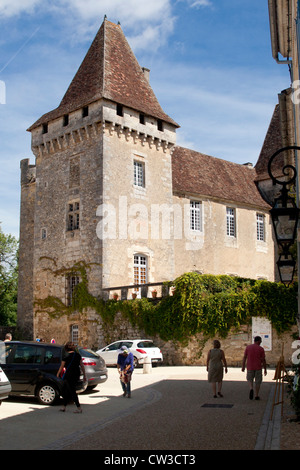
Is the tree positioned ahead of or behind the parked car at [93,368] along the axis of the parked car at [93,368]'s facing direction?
ahead

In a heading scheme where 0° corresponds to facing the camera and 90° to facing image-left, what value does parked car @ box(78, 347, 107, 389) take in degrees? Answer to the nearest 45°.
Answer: approximately 135°

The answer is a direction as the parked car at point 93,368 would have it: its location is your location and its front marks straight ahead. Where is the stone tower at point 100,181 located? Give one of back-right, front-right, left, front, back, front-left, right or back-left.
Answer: front-right

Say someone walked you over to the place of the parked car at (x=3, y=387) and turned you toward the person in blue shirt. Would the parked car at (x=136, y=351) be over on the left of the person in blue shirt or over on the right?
left

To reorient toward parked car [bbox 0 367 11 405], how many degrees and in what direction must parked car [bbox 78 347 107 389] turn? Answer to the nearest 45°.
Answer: approximately 90° to its left
